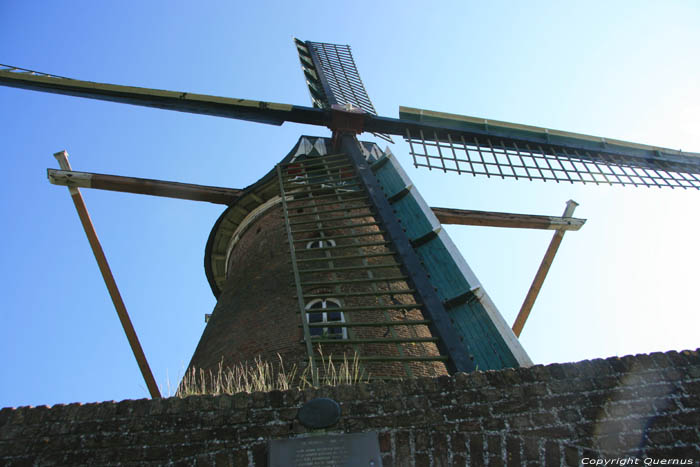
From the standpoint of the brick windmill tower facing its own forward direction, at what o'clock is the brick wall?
The brick wall is roughly at 12 o'clock from the brick windmill tower.

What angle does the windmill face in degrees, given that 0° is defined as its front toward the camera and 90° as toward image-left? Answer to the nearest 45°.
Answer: approximately 0°

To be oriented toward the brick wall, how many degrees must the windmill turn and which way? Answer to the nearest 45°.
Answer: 0° — it already faces it
